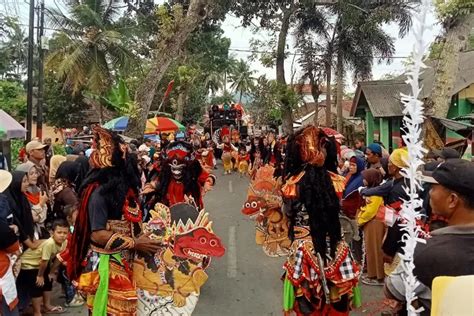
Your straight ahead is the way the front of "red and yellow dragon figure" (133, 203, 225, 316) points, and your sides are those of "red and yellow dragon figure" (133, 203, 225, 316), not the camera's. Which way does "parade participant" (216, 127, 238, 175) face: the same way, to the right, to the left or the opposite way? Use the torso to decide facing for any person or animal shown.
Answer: to the right

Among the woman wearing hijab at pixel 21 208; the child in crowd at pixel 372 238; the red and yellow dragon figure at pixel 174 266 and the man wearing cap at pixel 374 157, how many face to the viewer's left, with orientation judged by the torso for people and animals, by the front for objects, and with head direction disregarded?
2

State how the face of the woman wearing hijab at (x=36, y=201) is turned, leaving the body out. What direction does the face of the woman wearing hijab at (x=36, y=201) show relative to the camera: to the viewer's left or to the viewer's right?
to the viewer's right

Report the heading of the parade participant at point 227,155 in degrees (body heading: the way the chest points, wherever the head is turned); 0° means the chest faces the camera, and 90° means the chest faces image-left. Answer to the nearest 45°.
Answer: approximately 0°

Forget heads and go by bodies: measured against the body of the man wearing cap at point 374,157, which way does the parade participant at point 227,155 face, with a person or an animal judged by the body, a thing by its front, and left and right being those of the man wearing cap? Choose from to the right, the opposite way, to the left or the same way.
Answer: to the left
